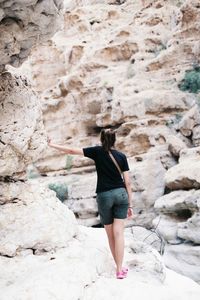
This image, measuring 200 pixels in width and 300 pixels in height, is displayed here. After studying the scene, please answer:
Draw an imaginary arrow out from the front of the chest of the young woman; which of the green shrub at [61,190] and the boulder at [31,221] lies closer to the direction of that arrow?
the green shrub

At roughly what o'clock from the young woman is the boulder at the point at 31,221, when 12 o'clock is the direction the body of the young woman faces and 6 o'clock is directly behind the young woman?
The boulder is roughly at 9 o'clock from the young woman.

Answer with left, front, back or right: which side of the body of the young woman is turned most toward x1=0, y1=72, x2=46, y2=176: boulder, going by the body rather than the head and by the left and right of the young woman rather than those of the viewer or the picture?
left

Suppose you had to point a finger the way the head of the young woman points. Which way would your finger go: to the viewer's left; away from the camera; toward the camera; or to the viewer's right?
away from the camera

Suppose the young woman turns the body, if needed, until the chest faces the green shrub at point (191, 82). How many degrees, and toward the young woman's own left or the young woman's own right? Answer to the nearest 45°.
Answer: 0° — they already face it

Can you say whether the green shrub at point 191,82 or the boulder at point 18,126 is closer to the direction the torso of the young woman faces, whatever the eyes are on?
the green shrub

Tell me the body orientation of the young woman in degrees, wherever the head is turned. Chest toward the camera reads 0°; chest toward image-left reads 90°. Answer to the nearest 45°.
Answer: approximately 180°

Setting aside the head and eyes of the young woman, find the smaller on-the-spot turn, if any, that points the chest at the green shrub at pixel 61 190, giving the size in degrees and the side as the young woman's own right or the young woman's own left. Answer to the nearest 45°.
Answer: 0° — they already face it

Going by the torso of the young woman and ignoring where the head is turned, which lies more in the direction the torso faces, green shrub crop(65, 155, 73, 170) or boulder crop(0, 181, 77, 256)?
the green shrub
